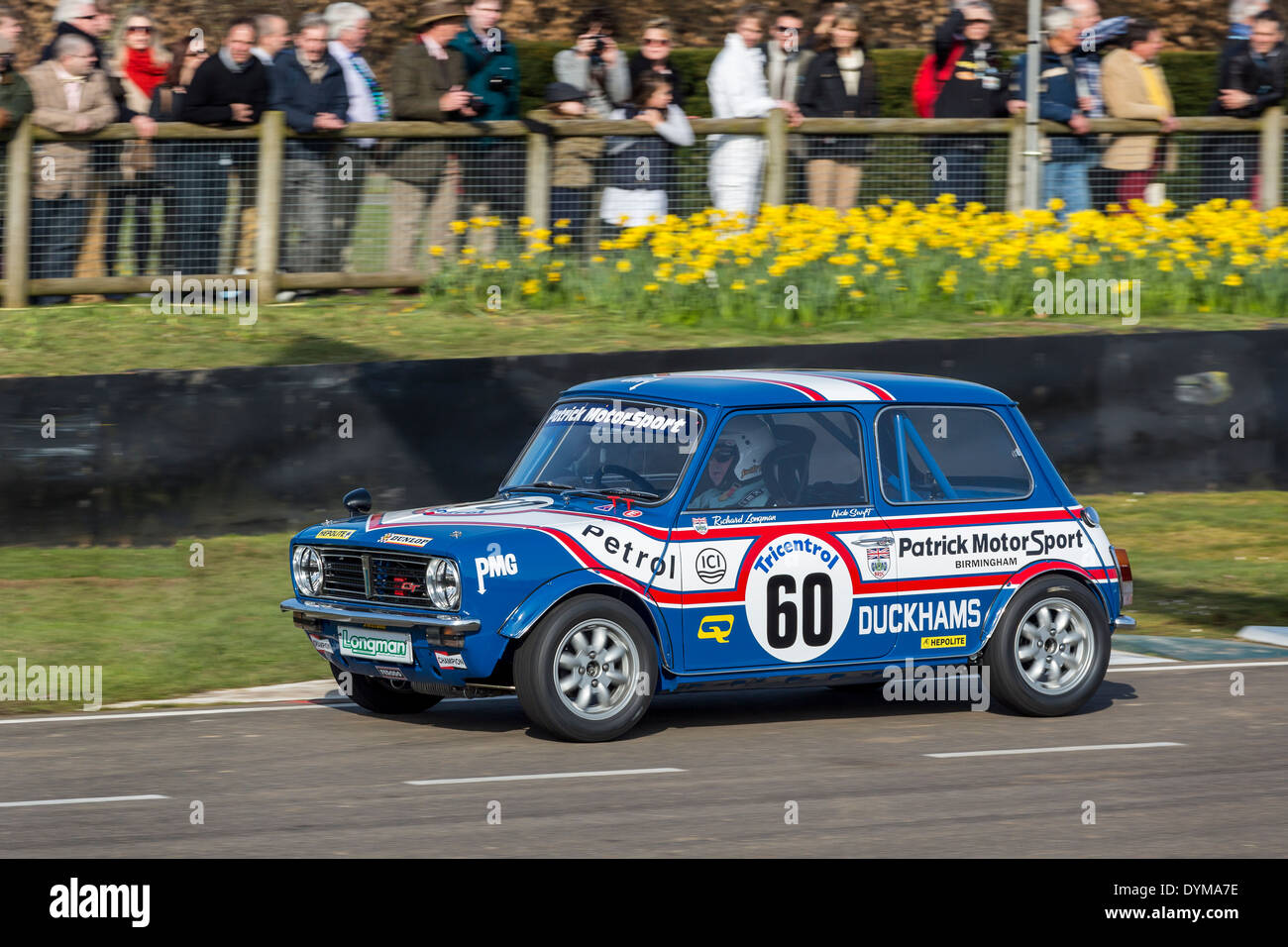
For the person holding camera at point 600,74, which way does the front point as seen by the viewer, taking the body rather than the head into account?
toward the camera

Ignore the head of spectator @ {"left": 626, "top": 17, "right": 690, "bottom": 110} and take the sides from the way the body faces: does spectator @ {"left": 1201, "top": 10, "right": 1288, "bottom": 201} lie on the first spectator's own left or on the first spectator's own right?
on the first spectator's own left

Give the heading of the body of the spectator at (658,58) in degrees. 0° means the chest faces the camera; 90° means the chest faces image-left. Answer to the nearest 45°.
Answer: approximately 0°

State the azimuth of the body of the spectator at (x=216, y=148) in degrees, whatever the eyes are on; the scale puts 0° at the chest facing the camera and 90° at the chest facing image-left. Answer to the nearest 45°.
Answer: approximately 315°

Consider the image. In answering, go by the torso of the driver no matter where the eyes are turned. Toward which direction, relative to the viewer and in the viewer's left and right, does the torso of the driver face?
facing the viewer and to the left of the viewer

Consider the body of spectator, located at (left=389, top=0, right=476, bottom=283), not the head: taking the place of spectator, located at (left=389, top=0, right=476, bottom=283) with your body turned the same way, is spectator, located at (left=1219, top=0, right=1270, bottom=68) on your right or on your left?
on your left

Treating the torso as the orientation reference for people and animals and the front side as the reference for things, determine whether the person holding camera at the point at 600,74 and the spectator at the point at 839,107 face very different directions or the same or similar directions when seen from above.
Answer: same or similar directions

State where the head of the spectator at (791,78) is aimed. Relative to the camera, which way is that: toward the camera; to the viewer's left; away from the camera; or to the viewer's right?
toward the camera

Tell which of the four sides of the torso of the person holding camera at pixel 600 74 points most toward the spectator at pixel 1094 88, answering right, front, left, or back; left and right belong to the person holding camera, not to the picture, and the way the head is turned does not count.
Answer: left

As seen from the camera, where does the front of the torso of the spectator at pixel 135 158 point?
toward the camera

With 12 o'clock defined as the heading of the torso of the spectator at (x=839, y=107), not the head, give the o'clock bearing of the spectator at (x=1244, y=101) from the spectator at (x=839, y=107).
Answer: the spectator at (x=1244, y=101) is roughly at 8 o'clock from the spectator at (x=839, y=107).

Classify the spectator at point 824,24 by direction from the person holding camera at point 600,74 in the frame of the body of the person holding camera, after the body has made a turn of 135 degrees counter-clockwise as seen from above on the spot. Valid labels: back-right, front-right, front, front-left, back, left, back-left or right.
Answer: front-right

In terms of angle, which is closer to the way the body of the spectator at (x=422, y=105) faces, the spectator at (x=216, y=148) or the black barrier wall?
the black barrier wall

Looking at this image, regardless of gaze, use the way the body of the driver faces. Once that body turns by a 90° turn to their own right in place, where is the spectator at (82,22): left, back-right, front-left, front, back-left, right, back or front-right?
front

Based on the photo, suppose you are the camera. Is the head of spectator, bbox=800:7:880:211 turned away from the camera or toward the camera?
toward the camera

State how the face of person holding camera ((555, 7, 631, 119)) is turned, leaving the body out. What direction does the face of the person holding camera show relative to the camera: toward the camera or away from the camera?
toward the camera

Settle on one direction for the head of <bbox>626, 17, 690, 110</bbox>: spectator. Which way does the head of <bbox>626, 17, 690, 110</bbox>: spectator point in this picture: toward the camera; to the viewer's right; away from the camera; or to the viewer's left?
toward the camera

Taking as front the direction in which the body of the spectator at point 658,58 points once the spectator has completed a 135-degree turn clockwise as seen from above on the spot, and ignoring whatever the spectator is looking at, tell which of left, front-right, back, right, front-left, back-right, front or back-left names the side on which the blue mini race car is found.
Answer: back-left

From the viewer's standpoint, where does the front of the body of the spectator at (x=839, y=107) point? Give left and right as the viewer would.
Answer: facing the viewer

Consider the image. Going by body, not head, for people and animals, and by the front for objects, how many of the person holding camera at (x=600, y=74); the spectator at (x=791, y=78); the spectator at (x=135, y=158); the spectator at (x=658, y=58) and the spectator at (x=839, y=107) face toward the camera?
5
